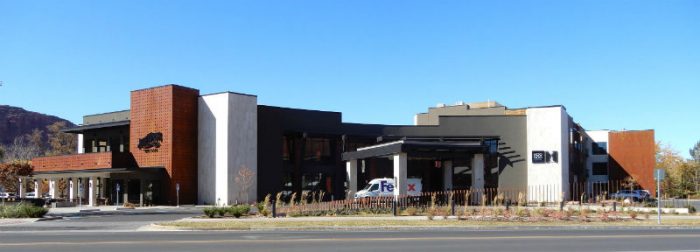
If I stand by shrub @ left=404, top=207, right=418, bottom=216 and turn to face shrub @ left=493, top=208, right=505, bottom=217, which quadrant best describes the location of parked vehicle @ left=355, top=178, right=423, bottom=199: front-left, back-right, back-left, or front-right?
back-left

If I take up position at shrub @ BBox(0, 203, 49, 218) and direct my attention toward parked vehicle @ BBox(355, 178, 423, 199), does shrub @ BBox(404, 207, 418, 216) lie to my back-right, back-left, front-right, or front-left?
front-right

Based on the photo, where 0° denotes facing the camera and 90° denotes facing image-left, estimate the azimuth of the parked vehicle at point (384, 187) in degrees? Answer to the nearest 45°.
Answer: approximately 90°

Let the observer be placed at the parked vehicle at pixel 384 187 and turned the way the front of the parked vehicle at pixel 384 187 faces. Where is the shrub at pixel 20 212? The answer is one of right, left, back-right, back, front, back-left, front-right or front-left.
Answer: front-left

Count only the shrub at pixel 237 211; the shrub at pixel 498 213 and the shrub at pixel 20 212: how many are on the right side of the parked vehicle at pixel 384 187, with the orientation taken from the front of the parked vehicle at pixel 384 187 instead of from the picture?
0

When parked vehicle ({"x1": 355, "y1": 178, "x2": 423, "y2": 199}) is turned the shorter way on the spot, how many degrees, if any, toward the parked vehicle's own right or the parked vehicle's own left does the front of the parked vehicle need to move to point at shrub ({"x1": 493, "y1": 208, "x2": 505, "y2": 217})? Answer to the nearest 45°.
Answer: approximately 90° to the parked vehicle's own left

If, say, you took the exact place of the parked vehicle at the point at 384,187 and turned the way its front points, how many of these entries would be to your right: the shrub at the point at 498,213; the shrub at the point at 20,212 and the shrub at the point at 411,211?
0

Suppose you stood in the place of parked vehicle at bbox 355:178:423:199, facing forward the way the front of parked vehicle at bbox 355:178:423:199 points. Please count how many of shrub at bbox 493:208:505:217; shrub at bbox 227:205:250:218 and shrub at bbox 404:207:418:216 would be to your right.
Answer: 0

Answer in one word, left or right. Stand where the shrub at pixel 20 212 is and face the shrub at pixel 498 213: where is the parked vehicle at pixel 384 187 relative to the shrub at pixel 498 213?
left

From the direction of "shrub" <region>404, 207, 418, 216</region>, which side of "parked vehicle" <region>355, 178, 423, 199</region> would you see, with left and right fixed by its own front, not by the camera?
left

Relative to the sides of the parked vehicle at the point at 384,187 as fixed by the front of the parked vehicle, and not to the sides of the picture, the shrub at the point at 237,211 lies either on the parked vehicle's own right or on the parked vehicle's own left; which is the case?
on the parked vehicle's own left

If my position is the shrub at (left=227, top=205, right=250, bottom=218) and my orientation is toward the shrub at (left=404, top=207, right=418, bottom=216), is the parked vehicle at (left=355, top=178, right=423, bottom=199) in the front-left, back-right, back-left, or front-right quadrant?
front-left

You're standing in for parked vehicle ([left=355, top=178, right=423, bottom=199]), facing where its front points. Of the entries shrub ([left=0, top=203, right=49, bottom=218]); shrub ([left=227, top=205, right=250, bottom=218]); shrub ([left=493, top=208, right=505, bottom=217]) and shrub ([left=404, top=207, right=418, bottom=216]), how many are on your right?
0
